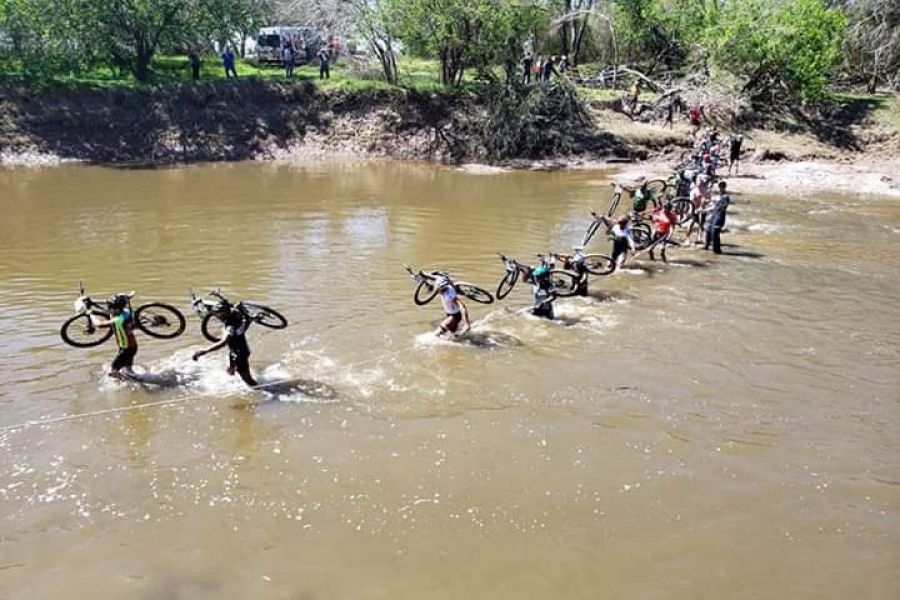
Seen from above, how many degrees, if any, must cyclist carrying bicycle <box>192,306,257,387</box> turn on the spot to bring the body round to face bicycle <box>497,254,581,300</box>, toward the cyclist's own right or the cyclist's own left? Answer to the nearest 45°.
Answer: approximately 135° to the cyclist's own right

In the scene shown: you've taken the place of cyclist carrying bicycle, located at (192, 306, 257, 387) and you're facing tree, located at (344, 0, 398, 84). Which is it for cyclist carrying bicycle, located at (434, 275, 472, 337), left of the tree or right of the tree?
right

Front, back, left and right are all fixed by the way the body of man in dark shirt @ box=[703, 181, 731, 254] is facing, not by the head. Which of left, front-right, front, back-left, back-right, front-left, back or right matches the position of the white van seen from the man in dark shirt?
right

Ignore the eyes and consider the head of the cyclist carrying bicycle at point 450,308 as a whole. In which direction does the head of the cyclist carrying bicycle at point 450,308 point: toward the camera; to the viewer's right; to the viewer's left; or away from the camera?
to the viewer's left

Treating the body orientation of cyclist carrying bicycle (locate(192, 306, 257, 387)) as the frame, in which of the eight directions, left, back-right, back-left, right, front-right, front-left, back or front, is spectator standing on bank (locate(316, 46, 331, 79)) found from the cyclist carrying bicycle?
right

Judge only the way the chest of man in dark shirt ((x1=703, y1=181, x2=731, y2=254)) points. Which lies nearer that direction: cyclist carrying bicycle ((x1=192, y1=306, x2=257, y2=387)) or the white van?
the cyclist carrying bicycle

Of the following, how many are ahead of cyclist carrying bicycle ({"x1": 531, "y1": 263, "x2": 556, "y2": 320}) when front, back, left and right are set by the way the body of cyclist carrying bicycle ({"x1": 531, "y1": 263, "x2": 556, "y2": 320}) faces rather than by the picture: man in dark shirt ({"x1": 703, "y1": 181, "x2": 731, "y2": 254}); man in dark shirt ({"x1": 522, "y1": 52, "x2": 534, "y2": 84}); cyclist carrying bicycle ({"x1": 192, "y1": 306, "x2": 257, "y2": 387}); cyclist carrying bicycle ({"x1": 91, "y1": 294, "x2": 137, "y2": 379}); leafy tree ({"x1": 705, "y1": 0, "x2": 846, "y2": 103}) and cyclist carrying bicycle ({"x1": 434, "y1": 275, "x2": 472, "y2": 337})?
3

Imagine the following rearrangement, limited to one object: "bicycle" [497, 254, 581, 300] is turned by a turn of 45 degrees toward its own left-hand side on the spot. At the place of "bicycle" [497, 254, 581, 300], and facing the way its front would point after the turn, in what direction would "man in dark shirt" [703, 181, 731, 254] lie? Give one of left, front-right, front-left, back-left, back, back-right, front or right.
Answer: back

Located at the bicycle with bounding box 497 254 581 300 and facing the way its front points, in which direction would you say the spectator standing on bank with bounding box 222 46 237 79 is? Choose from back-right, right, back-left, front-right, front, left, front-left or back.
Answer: front-right

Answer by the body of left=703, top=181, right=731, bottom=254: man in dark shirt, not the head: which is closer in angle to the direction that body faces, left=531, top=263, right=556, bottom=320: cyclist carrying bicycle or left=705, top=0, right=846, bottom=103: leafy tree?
the cyclist carrying bicycle

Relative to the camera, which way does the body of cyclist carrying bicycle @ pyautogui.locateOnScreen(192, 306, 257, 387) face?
to the viewer's left

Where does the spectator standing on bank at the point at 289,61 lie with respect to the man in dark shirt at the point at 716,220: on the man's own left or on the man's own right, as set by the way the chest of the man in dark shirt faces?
on the man's own right

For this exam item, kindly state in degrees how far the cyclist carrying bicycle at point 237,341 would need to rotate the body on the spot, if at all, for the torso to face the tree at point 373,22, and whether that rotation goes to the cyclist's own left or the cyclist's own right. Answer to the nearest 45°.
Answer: approximately 90° to the cyclist's own right

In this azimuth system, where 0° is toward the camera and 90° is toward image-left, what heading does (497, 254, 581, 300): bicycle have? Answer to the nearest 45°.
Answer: approximately 90°

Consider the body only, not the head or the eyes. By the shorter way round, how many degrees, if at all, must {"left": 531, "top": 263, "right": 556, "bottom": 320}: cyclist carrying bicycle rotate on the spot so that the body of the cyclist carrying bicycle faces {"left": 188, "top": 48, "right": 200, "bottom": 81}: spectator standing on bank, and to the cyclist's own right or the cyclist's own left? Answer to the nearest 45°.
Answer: approximately 90° to the cyclist's own right
